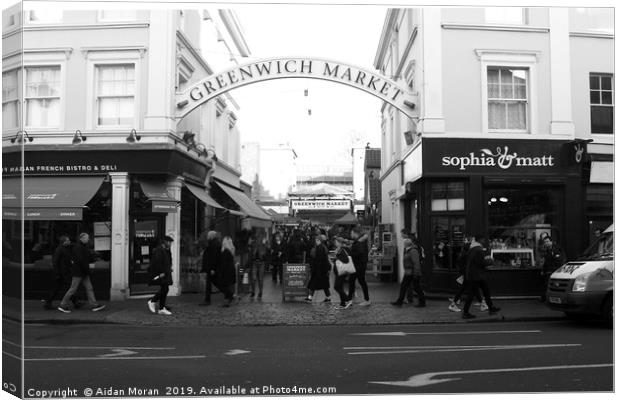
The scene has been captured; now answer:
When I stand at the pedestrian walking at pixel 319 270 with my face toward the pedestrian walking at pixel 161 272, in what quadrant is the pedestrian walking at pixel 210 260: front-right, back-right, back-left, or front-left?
front-right

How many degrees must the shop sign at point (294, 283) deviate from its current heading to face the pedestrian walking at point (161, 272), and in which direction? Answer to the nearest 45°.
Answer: approximately 45° to its right

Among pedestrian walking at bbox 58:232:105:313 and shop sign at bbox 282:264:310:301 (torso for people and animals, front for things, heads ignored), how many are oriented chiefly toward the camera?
1

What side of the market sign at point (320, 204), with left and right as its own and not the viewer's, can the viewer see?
front
